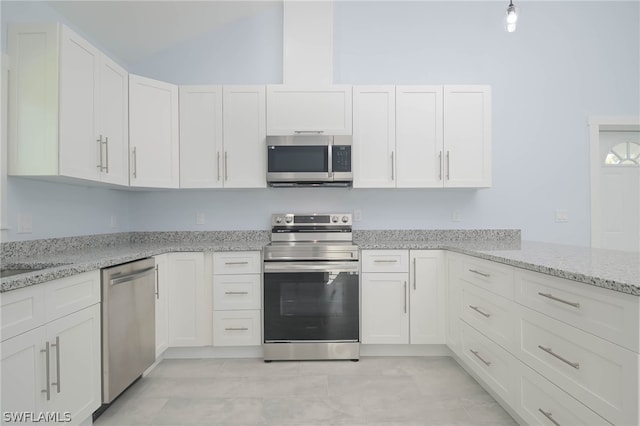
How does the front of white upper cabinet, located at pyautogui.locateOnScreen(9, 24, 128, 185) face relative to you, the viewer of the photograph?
facing the viewer and to the right of the viewer

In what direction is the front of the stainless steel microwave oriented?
toward the camera

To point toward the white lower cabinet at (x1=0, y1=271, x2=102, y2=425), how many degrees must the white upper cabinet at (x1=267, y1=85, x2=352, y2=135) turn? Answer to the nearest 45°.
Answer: approximately 45° to its right

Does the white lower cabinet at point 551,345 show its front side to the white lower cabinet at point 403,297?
no

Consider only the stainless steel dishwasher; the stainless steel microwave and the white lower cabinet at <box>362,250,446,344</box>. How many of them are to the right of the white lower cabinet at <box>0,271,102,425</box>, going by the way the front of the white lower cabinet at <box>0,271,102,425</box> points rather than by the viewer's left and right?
0

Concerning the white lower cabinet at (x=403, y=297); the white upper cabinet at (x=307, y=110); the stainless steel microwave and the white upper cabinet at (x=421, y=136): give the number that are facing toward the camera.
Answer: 4

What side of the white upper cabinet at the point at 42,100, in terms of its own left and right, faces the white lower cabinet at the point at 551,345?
front

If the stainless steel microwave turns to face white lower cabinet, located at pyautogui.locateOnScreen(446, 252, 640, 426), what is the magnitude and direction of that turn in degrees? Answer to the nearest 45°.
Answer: approximately 45° to its left

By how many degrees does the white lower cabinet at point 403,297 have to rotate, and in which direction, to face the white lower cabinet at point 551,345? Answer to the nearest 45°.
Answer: approximately 45° to its left

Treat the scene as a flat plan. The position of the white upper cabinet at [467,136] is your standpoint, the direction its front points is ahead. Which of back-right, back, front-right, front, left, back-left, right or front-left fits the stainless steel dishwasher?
front-right

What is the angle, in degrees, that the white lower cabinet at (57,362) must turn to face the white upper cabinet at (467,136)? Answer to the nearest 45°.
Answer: approximately 45° to its left

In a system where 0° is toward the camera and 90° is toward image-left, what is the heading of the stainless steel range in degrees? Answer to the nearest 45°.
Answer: approximately 0°

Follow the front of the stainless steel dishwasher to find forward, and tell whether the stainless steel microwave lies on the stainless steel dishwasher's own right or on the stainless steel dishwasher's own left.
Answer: on the stainless steel dishwasher's own left

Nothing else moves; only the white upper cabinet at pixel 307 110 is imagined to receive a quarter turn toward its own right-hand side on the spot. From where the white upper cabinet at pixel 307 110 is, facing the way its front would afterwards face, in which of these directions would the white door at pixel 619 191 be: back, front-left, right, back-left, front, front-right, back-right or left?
back

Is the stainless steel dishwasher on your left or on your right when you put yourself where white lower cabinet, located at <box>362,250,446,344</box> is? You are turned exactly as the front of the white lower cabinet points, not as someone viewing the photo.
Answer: on your right

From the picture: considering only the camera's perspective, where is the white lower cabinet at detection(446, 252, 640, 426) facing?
facing the viewer and to the left of the viewer

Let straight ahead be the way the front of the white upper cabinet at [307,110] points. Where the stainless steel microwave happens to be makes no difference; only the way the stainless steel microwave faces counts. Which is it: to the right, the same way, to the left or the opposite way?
the same way
